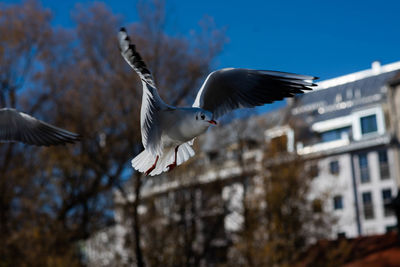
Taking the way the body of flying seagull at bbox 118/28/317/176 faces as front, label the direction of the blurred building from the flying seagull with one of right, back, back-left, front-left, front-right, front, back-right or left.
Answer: back-left

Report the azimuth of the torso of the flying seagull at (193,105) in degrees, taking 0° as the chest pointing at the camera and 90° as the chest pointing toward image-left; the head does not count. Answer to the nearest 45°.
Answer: approximately 315°
